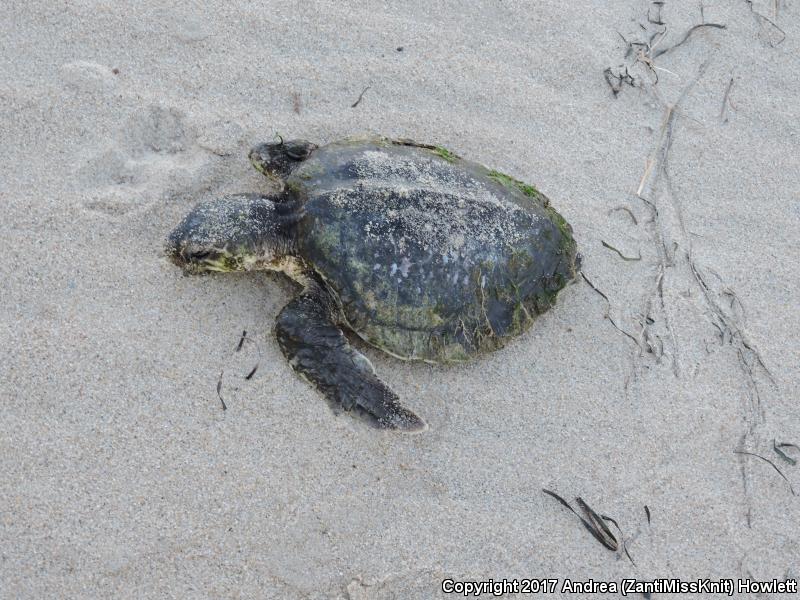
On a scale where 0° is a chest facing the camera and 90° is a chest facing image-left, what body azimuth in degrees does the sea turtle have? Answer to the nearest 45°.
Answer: approximately 90°
